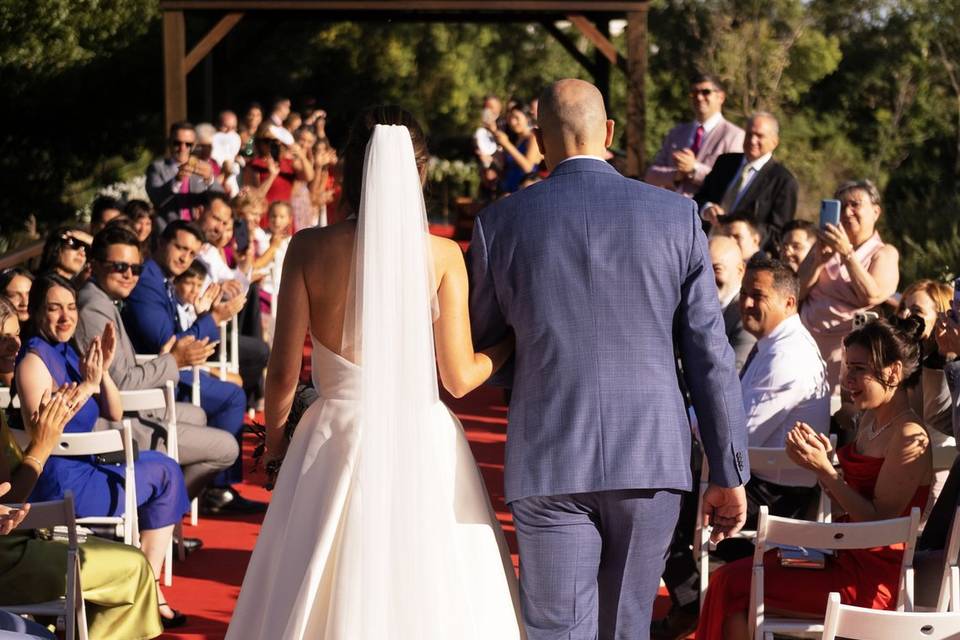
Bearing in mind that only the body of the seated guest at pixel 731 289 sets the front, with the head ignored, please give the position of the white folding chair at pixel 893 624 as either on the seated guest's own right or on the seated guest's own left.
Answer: on the seated guest's own left

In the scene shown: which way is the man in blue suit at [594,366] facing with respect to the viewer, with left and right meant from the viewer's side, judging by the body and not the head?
facing away from the viewer

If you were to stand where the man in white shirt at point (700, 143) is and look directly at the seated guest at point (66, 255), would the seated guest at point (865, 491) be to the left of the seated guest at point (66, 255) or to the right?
left

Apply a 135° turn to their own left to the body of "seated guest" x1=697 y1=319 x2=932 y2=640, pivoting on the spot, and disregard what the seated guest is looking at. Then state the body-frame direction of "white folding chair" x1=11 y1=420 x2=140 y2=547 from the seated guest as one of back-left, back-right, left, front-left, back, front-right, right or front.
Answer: back-right

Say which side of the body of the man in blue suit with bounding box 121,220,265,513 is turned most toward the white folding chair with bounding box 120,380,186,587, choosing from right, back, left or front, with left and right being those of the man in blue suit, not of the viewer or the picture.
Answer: right

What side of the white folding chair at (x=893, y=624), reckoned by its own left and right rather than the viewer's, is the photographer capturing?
back

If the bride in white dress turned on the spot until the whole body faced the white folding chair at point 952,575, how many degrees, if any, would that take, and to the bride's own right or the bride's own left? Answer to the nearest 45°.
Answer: approximately 90° to the bride's own right

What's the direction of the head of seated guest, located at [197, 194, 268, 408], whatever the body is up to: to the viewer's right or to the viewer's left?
to the viewer's right

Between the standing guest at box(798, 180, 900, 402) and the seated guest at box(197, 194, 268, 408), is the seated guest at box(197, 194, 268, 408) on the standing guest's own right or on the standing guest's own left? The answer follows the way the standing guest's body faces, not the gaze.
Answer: on the standing guest's own right

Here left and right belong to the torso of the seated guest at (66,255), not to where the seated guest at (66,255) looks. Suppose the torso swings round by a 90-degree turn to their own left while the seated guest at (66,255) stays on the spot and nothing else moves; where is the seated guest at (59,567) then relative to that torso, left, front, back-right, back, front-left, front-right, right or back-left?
back-right

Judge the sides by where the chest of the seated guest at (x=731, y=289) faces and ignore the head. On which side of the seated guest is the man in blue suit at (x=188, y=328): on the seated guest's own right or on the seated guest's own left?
on the seated guest's own right

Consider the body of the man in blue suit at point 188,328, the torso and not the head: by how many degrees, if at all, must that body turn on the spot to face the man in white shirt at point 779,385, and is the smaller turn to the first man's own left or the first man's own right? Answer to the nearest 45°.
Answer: approximately 45° to the first man's own right

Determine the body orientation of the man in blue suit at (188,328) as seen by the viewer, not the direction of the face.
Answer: to the viewer's right

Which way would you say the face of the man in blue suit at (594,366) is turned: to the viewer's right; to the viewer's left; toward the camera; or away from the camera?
away from the camera

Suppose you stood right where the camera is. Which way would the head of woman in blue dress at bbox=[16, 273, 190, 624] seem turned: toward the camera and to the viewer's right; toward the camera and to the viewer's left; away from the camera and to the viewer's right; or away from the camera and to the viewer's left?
toward the camera and to the viewer's right

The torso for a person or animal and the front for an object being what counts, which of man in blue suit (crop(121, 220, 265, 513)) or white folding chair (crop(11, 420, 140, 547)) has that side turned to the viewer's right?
the man in blue suit

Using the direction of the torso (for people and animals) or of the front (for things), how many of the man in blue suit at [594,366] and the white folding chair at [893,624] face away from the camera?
2

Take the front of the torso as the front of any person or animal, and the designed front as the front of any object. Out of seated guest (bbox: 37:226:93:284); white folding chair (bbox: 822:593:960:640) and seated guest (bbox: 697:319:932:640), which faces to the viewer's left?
seated guest (bbox: 697:319:932:640)

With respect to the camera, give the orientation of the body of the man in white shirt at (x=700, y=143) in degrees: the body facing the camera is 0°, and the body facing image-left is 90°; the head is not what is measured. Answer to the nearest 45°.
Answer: approximately 45°

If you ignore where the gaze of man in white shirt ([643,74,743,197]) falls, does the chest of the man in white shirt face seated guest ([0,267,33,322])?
yes

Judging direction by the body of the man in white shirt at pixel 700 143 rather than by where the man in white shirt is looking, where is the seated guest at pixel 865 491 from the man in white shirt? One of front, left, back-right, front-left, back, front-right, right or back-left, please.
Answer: front-left
